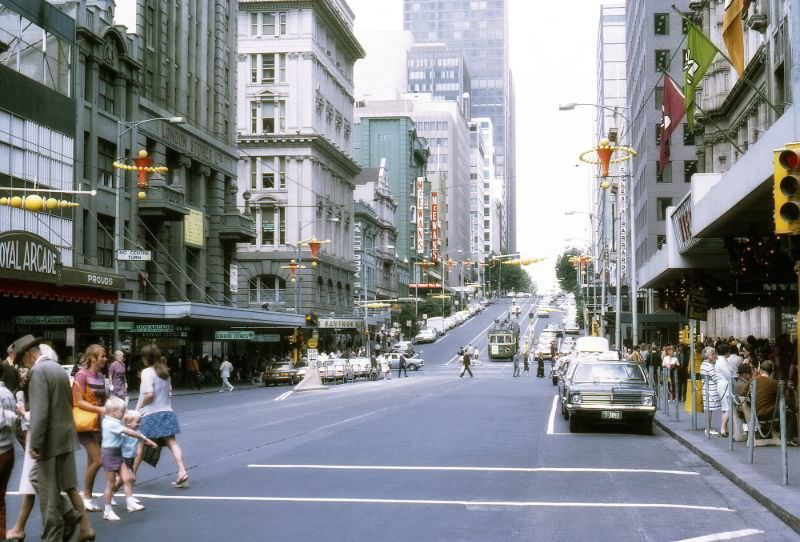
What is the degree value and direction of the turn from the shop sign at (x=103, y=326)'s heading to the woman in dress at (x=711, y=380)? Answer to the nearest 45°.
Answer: approximately 45° to its left

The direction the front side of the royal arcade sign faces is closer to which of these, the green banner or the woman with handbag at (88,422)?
the green banner

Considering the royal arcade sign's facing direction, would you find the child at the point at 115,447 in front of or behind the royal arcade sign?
in front

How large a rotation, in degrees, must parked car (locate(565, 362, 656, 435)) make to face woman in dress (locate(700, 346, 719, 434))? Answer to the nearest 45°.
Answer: approximately 90° to its left

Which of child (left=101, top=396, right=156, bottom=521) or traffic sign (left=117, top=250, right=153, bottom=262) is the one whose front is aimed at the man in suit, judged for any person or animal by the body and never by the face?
the traffic sign

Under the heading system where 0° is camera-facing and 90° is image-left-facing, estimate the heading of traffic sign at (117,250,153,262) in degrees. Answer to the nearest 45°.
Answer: approximately 0°

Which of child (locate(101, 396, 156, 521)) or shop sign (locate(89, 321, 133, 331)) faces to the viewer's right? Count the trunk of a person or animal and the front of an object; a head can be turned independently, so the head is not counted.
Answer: the child
